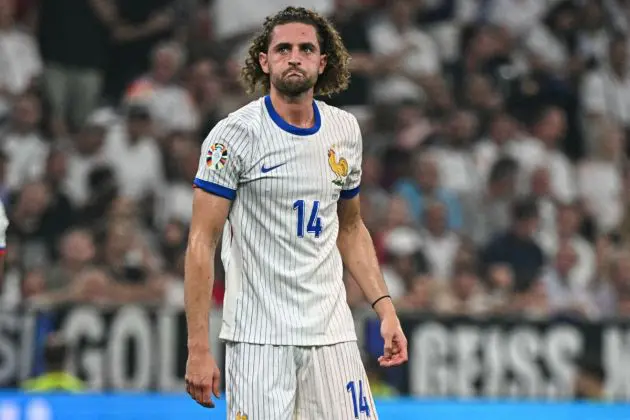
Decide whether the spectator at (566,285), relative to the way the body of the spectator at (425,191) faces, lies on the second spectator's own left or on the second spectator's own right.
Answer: on the second spectator's own left

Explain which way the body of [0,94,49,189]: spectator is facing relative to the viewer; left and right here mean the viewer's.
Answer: facing the viewer

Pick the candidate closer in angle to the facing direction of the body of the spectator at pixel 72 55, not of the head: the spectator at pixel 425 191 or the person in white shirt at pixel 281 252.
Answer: the person in white shirt

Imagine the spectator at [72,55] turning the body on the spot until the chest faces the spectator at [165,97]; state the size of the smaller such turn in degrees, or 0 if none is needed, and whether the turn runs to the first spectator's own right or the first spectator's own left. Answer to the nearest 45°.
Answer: approximately 90° to the first spectator's own left

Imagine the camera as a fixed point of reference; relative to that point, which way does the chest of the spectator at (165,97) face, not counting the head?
toward the camera

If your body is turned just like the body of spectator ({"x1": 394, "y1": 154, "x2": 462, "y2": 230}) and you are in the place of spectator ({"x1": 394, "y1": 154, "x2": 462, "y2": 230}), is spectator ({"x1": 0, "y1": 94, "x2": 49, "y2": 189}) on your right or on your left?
on your right

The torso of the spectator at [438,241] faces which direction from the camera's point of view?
toward the camera
